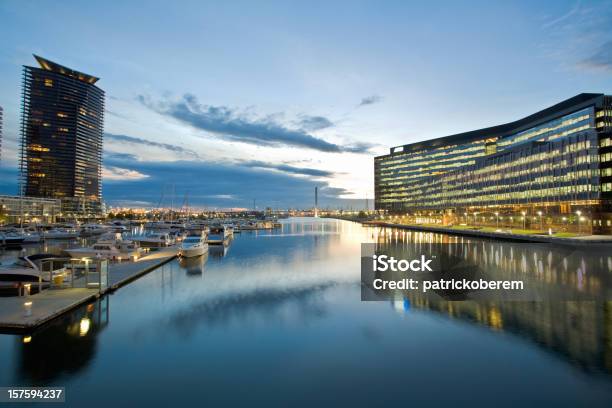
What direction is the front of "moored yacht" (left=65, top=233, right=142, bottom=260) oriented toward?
to the viewer's left

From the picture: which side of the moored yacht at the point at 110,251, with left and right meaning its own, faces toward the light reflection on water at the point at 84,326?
left

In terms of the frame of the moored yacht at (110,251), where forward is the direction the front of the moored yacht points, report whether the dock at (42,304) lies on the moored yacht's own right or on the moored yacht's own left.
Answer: on the moored yacht's own left
